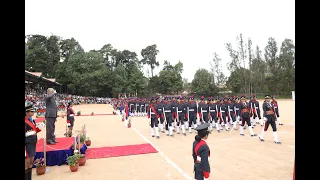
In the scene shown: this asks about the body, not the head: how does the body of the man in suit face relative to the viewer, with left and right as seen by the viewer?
facing to the right of the viewer

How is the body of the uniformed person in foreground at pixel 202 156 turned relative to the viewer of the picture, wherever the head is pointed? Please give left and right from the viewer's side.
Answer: facing away from the viewer and to the right of the viewer

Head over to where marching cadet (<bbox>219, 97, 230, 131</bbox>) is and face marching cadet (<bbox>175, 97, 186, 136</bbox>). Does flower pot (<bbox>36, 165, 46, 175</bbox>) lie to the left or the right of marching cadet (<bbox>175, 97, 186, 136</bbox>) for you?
left

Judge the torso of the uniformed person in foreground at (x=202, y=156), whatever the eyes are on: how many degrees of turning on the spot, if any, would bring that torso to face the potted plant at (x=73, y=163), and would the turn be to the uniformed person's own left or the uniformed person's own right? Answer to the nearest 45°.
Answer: approximately 90° to the uniformed person's own left

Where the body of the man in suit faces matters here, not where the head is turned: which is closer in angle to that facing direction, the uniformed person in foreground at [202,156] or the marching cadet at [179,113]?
the marching cadet

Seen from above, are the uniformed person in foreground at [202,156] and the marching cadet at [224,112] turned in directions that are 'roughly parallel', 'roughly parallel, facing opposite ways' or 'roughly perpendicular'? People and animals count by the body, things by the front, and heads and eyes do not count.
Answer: roughly perpendicular

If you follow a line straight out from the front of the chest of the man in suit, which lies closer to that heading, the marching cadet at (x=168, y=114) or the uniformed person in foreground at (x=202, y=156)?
the marching cadet

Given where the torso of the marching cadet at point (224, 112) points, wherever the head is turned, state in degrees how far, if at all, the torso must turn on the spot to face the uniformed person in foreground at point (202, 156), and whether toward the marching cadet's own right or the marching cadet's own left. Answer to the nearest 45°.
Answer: approximately 45° to the marching cadet's own right

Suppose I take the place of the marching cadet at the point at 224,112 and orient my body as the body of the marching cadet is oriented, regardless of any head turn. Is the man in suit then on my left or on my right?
on my right
